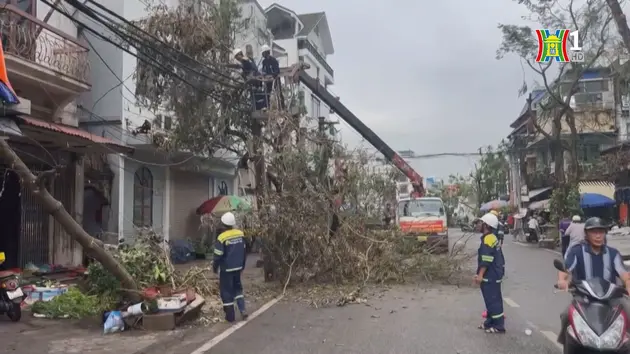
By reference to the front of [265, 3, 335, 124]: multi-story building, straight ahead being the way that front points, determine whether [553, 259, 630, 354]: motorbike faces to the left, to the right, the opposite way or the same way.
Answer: to the right

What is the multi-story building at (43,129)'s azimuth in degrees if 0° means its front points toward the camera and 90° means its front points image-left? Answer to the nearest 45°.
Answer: approximately 315°

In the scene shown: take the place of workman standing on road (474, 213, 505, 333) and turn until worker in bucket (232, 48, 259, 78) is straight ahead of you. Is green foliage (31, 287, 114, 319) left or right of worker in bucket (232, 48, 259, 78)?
left

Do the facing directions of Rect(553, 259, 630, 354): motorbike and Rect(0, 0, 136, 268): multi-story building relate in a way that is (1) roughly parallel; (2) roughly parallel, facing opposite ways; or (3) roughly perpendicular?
roughly perpendicular

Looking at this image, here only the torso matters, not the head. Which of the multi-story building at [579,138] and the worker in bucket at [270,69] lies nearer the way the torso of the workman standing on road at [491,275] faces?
the worker in bucket

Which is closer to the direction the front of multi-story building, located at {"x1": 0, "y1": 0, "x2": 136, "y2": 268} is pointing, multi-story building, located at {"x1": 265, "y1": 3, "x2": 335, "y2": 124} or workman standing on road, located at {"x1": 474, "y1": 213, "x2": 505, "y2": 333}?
the workman standing on road

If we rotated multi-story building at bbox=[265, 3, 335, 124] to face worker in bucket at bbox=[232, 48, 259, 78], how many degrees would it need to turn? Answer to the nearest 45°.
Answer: approximately 45° to its right

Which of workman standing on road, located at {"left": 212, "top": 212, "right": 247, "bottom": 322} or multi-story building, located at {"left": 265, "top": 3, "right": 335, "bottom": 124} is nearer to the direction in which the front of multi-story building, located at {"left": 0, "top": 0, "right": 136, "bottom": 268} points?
the workman standing on road

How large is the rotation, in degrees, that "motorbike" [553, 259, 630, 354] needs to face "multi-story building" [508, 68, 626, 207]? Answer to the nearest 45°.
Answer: approximately 180°

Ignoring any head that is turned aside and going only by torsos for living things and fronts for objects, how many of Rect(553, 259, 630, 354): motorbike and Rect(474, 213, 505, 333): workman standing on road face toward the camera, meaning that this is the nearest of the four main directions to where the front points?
1

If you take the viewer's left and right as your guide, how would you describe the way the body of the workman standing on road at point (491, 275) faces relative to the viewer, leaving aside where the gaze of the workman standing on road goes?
facing away from the viewer and to the left of the viewer

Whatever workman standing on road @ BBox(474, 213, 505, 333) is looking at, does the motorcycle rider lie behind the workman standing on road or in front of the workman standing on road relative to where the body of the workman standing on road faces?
behind
